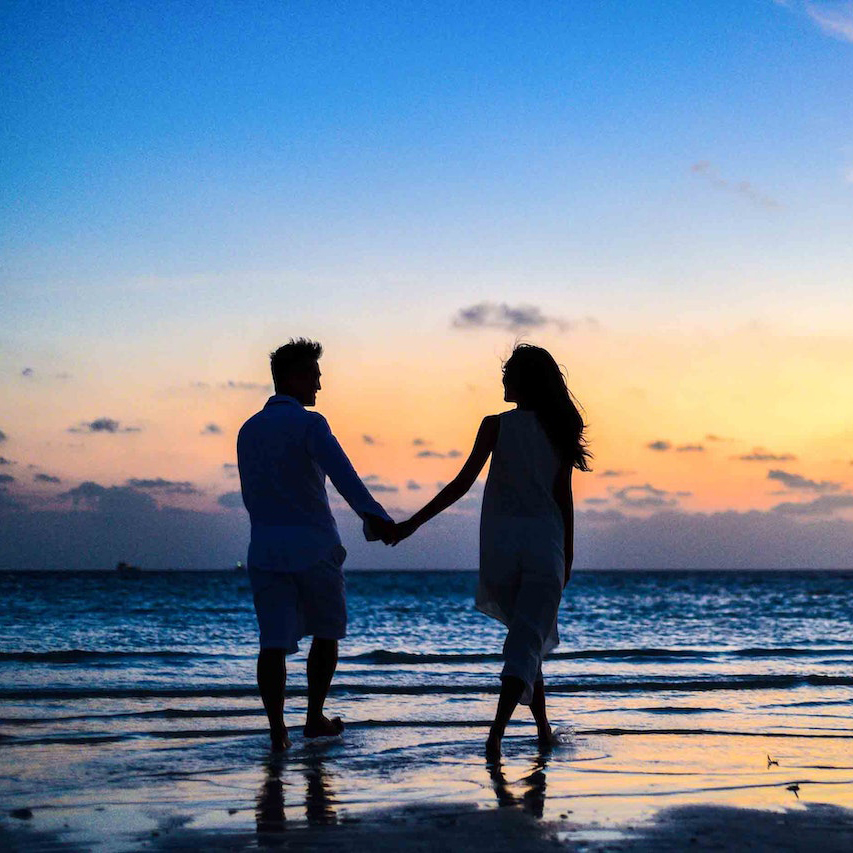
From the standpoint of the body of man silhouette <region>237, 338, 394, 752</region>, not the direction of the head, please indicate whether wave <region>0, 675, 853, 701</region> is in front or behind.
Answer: in front

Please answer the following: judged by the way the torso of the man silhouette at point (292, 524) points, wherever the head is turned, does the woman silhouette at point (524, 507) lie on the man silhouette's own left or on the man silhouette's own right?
on the man silhouette's own right

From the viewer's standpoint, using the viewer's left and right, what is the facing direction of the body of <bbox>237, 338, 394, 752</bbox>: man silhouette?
facing away from the viewer and to the right of the viewer
